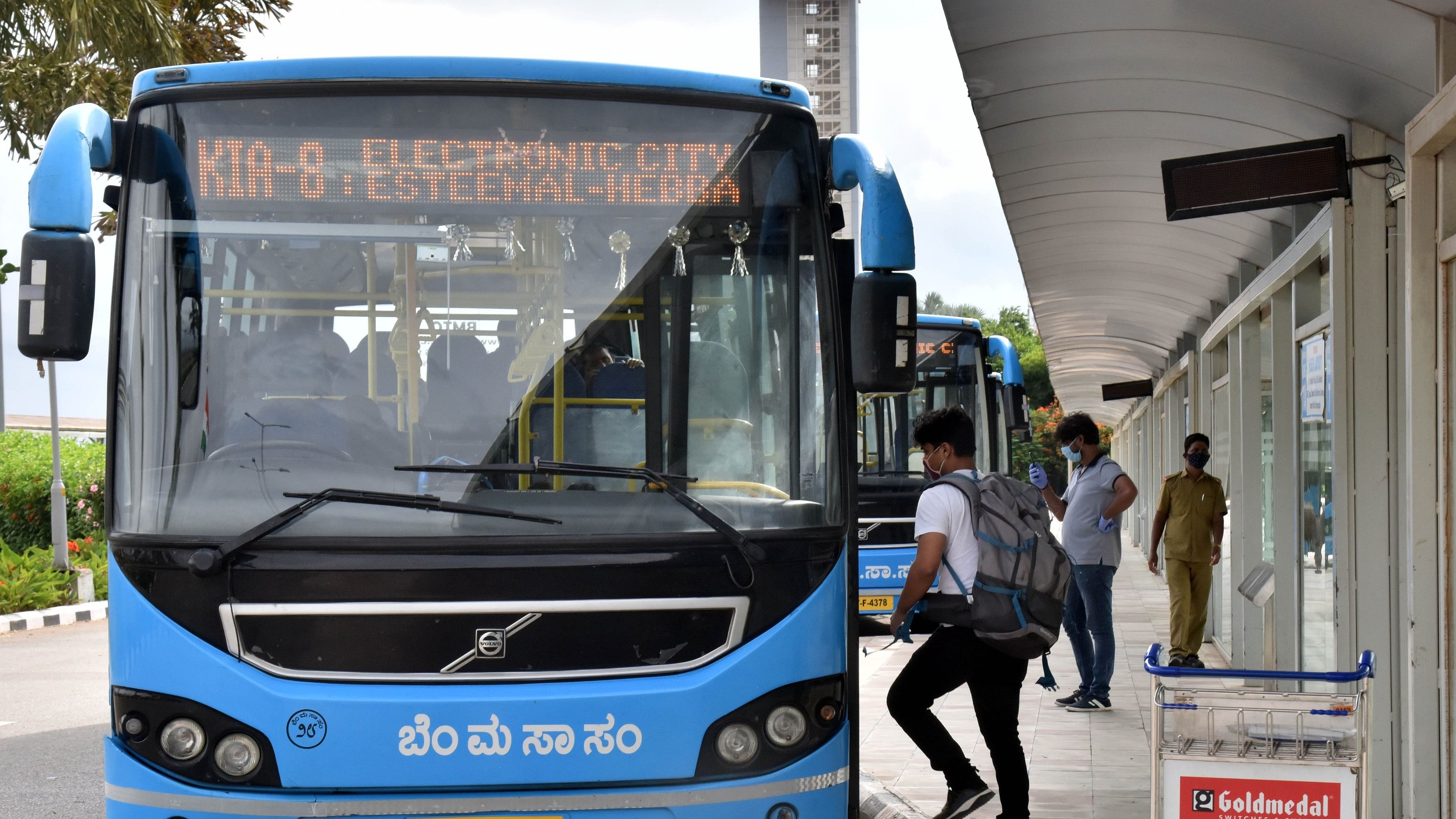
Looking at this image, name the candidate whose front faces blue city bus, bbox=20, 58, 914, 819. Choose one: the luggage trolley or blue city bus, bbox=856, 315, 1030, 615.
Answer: blue city bus, bbox=856, 315, 1030, 615

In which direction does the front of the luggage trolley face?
away from the camera

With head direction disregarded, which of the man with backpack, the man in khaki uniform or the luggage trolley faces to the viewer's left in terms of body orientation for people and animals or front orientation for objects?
the man with backpack

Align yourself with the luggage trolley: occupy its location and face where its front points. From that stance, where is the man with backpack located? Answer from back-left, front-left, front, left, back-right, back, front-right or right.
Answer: front-left

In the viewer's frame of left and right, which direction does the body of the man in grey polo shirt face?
facing to the left of the viewer

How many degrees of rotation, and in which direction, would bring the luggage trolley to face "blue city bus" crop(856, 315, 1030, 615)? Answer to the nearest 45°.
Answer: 0° — it already faces it

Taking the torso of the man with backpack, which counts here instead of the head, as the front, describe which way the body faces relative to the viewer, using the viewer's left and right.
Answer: facing to the left of the viewer

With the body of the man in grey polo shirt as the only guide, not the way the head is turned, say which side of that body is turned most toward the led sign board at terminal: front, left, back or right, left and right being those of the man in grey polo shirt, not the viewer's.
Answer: left

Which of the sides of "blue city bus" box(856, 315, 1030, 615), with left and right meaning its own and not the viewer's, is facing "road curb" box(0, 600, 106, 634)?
right
